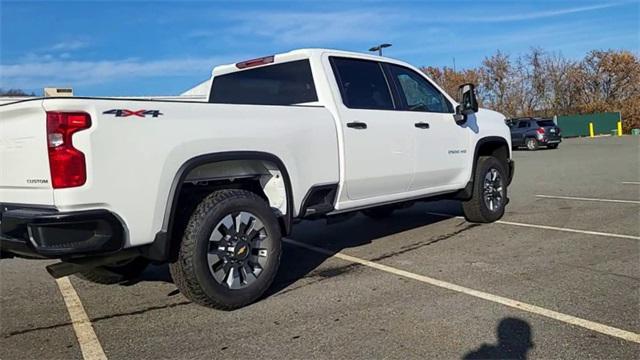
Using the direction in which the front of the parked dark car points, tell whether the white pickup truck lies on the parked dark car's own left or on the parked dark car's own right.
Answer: on the parked dark car's own left

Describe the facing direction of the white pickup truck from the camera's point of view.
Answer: facing away from the viewer and to the right of the viewer

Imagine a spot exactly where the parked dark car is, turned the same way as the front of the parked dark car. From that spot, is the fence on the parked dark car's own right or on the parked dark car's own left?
on the parked dark car's own right

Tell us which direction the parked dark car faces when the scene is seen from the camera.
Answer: facing away from the viewer and to the left of the viewer

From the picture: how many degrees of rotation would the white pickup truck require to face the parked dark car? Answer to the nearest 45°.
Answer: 0° — it already faces it
